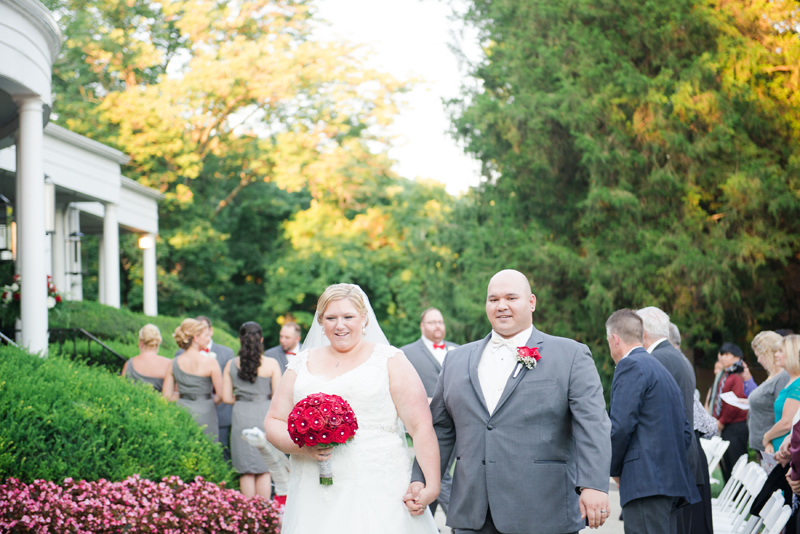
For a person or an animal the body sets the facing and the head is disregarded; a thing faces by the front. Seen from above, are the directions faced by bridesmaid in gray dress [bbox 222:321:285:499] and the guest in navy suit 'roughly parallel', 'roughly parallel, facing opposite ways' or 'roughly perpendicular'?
roughly parallel

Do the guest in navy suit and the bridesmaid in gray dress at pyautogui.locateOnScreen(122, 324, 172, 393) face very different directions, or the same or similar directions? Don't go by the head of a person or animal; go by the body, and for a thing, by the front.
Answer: same or similar directions

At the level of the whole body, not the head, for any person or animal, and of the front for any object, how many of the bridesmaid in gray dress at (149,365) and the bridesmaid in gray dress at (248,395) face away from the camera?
2

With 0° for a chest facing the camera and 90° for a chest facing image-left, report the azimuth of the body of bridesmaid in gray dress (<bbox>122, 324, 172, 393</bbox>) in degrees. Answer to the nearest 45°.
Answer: approximately 180°

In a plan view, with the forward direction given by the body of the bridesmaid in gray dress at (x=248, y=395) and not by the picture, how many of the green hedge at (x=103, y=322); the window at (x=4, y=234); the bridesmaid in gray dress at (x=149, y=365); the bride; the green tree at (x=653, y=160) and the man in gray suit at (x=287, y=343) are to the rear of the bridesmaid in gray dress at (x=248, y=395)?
1

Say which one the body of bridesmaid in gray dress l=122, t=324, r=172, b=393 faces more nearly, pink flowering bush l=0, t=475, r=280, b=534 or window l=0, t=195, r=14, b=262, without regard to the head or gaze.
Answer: the window

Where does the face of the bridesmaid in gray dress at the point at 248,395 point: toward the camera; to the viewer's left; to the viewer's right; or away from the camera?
away from the camera

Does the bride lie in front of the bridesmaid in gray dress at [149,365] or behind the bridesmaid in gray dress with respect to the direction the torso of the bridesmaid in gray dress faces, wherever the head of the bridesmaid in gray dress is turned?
behind

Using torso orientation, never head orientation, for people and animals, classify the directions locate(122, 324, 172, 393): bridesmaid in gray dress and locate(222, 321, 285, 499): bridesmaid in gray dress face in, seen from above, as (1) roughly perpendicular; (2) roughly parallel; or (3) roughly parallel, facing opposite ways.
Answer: roughly parallel

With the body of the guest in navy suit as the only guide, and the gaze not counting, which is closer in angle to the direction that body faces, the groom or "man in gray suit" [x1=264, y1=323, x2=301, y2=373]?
the man in gray suit

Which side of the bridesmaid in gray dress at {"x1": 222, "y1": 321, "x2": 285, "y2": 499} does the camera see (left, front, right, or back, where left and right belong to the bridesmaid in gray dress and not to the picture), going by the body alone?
back

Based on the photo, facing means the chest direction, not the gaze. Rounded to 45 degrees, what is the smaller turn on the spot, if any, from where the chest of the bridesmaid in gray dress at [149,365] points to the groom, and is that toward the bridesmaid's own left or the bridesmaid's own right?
approximately 180°

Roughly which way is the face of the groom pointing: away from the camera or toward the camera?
toward the camera

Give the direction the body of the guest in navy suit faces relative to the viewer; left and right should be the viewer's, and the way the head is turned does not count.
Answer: facing away from the viewer and to the left of the viewer

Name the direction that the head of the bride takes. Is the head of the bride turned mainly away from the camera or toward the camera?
toward the camera

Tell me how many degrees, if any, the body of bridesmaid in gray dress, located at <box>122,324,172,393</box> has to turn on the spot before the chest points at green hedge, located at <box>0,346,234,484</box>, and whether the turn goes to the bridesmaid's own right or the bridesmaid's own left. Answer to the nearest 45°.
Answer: approximately 180°
